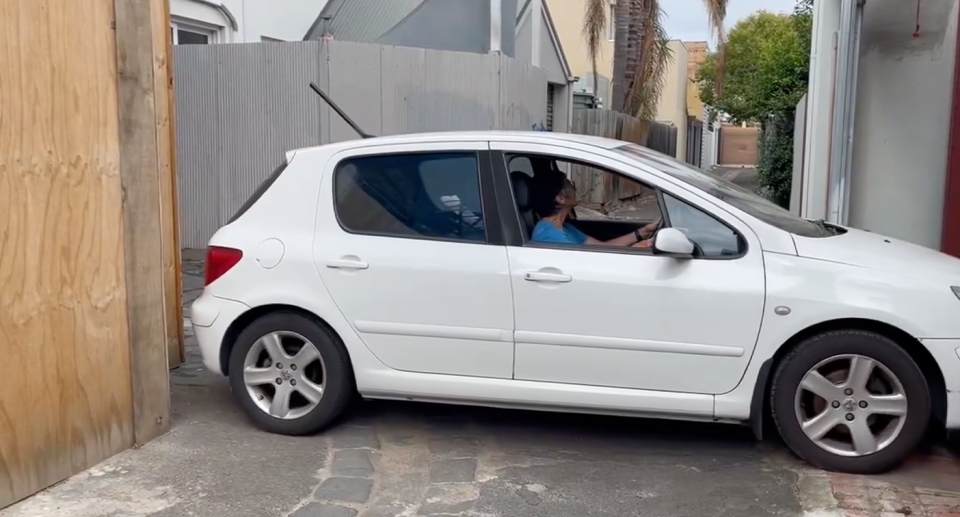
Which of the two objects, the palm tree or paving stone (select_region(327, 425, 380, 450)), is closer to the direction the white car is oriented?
the palm tree

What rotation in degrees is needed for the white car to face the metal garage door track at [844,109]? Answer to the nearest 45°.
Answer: approximately 45° to its left

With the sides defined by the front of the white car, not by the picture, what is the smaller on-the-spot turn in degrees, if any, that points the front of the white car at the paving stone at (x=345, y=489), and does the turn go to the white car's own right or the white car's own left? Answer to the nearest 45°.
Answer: approximately 135° to the white car's own right

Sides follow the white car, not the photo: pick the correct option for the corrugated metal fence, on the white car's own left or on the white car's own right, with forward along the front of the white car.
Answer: on the white car's own left

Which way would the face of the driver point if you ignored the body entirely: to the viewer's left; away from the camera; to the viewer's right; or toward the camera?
to the viewer's right

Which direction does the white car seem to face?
to the viewer's right

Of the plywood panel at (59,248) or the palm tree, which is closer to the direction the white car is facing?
the palm tree

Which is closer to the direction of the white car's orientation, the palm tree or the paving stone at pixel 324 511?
the palm tree

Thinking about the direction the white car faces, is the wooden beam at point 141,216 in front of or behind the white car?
behind

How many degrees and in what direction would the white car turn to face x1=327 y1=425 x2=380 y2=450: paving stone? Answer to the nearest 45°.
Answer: approximately 180°

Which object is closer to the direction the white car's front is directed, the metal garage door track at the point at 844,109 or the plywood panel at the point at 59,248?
the metal garage door track
